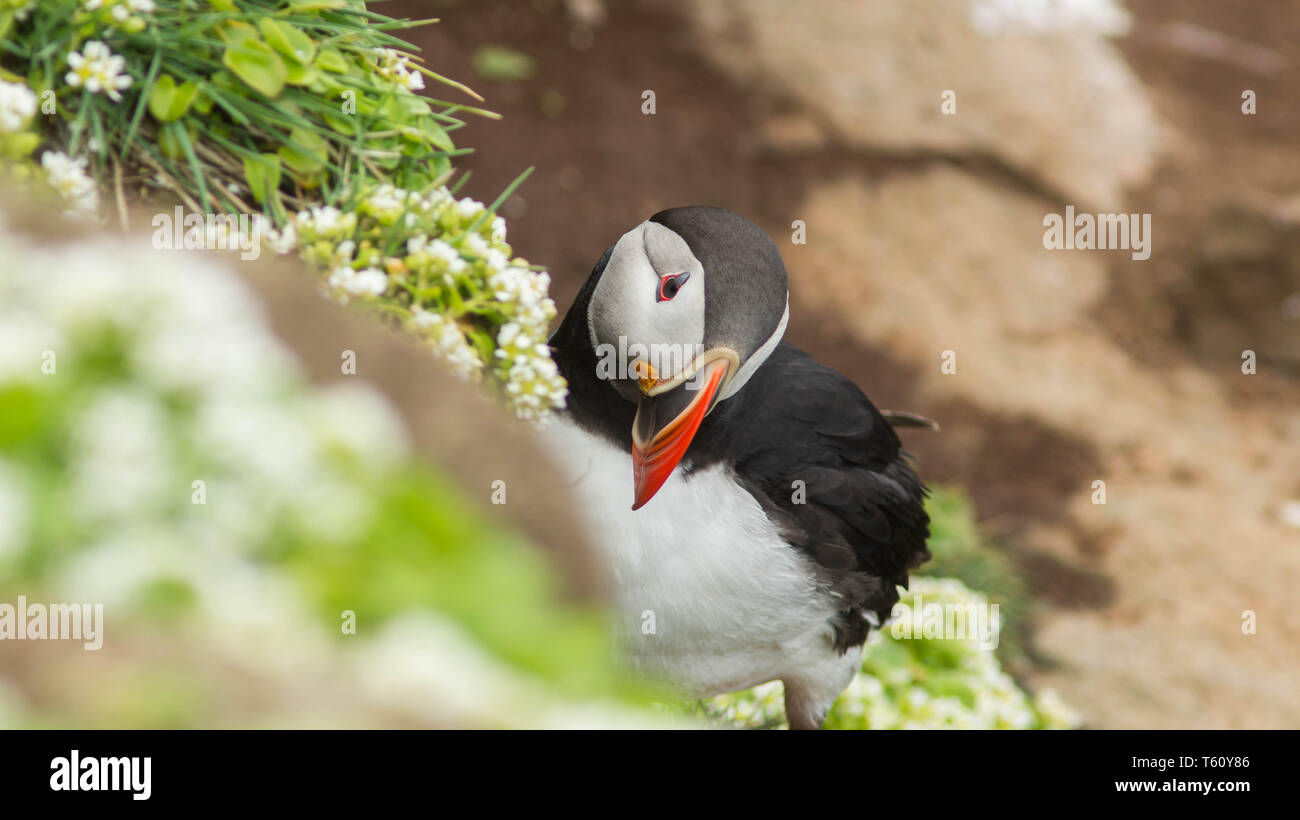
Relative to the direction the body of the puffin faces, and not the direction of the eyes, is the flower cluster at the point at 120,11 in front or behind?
in front

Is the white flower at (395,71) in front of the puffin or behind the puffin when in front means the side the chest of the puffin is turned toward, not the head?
in front

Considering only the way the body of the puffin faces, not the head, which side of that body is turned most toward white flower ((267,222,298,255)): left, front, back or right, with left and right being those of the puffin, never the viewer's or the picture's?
front

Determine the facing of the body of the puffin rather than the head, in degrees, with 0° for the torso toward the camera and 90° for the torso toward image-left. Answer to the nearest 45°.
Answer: approximately 45°

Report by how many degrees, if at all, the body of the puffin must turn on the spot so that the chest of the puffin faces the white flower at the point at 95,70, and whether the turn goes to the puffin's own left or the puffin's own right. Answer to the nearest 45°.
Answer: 0° — it already faces it
